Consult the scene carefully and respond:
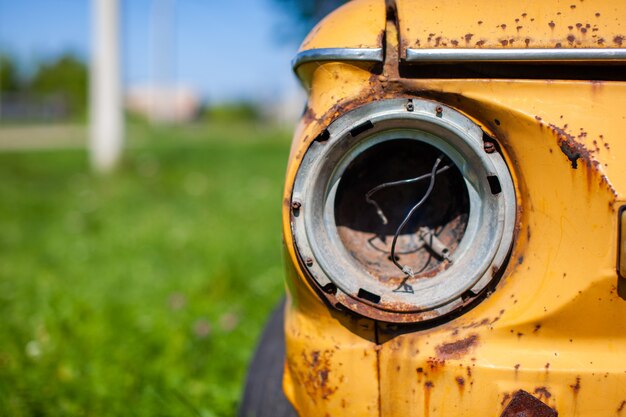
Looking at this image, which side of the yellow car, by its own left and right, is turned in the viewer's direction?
front

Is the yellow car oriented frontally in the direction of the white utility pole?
no

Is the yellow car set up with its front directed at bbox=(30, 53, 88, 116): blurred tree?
no

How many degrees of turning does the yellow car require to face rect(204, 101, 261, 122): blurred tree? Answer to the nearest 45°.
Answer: approximately 180°

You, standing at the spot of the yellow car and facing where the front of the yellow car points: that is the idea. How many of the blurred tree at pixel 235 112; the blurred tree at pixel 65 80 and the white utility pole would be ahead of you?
0

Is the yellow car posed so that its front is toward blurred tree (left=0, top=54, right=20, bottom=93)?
no
